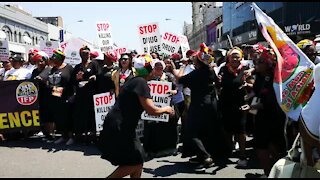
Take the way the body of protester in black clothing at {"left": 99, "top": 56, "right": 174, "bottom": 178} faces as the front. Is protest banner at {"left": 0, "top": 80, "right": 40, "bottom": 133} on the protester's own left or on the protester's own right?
on the protester's own left

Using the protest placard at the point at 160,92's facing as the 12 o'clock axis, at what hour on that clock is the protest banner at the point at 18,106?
the protest banner at the point at 18,106 is roughly at 4 o'clock from the protest placard at the point at 160,92.

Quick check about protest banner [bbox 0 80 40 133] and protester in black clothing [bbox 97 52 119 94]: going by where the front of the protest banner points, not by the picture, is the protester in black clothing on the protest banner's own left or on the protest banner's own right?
on the protest banner's own left

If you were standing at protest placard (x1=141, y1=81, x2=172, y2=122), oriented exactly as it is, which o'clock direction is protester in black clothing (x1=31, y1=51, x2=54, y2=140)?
The protester in black clothing is roughly at 4 o'clock from the protest placard.

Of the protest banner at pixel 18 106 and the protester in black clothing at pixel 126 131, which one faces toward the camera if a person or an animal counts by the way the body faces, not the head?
the protest banner

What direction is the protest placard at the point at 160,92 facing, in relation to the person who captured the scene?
facing the viewer

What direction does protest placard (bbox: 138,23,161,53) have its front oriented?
toward the camera

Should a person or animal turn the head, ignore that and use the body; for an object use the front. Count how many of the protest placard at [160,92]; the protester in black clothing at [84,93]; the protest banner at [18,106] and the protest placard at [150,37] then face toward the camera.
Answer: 4

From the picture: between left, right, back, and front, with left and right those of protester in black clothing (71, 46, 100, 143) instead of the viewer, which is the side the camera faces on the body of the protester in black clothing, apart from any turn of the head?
front

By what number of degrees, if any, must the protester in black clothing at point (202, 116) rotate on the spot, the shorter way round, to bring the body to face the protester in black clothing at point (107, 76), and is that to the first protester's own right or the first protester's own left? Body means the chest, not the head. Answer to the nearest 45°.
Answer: approximately 90° to the first protester's own right

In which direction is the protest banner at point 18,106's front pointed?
toward the camera

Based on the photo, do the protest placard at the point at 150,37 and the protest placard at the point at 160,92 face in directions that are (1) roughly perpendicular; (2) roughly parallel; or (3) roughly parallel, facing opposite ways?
roughly parallel

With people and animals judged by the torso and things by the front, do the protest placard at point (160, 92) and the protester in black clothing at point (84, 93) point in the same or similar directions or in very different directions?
same or similar directions
